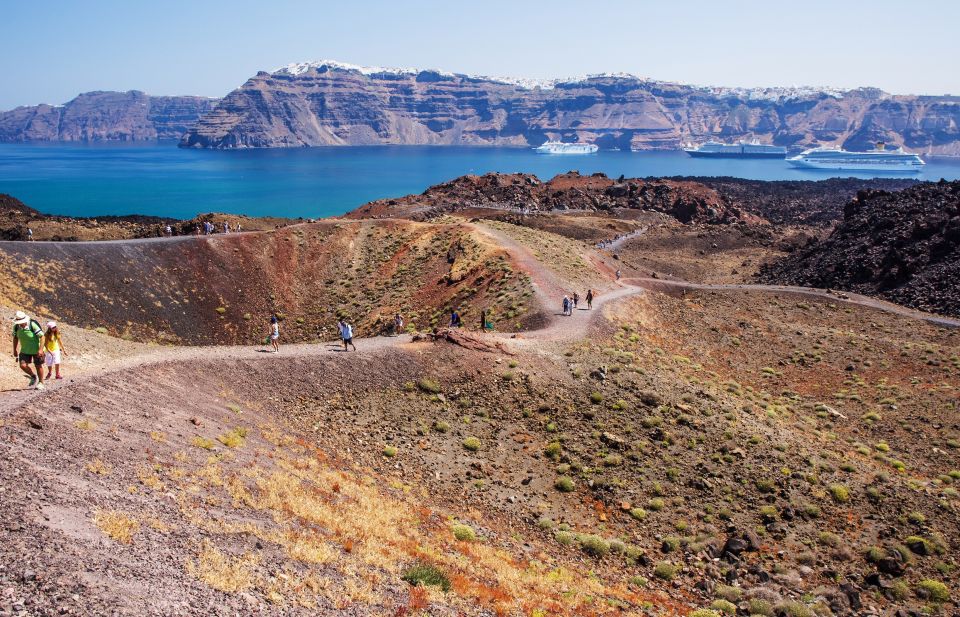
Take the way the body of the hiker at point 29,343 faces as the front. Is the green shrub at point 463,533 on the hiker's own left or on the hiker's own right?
on the hiker's own left

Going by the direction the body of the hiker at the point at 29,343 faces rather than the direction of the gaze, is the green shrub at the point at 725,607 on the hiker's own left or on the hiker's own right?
on the hiker's own left

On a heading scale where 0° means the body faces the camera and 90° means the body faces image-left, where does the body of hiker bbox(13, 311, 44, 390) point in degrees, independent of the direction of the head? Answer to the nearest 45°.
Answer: approximately 45°

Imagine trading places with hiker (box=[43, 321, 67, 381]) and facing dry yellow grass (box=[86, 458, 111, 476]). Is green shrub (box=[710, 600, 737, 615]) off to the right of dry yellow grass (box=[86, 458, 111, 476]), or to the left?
left

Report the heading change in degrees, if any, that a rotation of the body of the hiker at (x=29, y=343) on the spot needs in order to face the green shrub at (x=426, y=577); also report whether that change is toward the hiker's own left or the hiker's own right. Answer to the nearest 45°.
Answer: approximately 90° to the hiker's own left

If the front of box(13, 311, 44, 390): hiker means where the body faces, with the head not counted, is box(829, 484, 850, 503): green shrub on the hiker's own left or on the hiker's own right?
on the hiker's own left

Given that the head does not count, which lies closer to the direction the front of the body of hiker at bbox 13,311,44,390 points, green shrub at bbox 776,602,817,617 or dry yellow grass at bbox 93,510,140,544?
the dry yellow grass

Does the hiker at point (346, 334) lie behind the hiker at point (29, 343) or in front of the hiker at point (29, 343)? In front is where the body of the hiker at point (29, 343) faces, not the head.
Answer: behind
